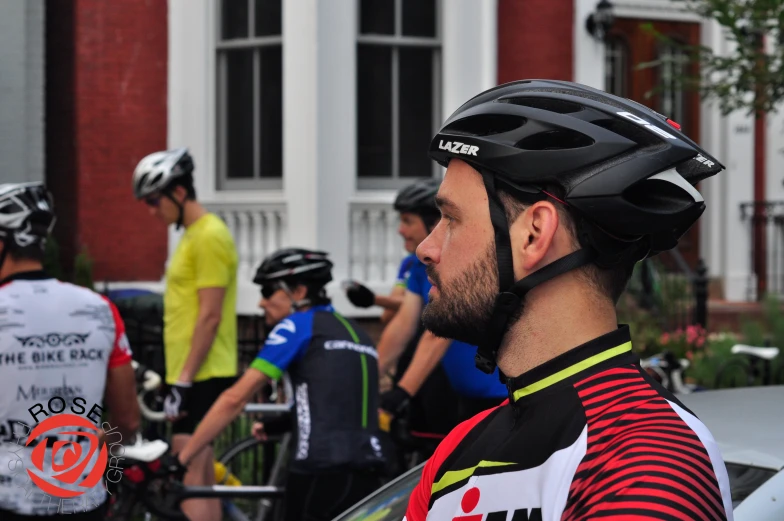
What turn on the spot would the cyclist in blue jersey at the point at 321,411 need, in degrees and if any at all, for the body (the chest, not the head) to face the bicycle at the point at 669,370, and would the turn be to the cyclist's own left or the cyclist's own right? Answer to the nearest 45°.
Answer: approximately 90° to the cyclist's own right

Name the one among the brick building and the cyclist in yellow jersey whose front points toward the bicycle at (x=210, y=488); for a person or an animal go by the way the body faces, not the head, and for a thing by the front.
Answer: the brick building

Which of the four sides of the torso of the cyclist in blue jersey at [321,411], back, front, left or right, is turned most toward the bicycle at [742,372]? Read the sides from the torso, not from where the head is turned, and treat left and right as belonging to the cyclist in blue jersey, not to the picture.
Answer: right

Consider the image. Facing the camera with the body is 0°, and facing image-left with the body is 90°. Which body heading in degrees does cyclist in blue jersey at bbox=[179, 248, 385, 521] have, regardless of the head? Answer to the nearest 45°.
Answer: approximately 135°

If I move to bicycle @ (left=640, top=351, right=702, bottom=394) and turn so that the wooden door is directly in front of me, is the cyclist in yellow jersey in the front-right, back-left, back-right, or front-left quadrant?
back-left

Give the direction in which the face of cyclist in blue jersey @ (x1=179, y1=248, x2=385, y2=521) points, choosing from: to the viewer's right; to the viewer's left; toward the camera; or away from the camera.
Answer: to the viewer's left

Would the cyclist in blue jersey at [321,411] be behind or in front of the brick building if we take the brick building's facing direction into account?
in front
